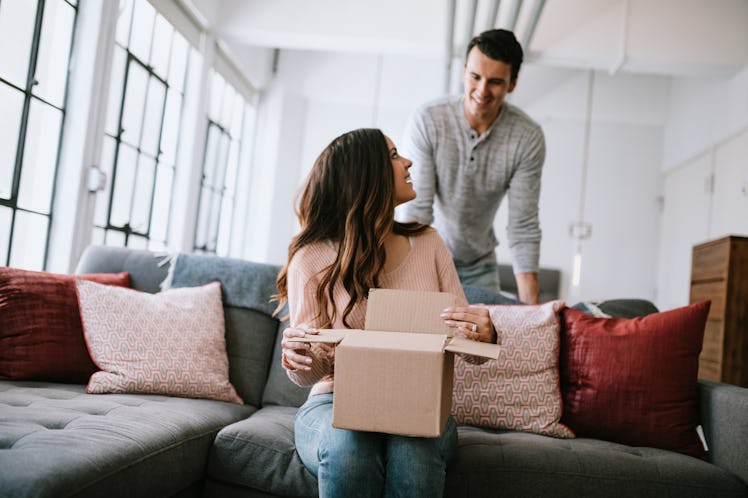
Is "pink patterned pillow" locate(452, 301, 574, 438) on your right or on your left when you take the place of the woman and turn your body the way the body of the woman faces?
on your left

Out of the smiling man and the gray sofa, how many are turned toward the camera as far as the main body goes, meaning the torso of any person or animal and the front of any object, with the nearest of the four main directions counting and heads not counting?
2
